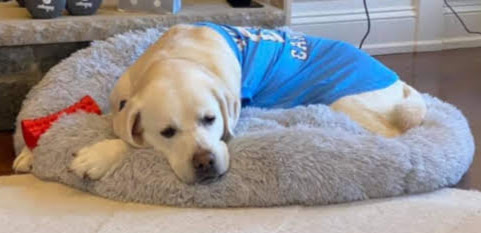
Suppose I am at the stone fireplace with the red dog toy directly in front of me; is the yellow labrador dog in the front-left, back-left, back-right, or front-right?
front-left

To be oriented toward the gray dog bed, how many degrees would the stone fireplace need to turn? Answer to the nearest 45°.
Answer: approximately 45° to its left

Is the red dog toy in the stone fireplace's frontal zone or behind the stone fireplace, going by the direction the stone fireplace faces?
frontal zone

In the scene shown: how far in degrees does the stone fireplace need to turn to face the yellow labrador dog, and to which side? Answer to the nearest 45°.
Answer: approximately 45° to its left

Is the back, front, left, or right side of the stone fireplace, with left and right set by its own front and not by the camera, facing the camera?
front
